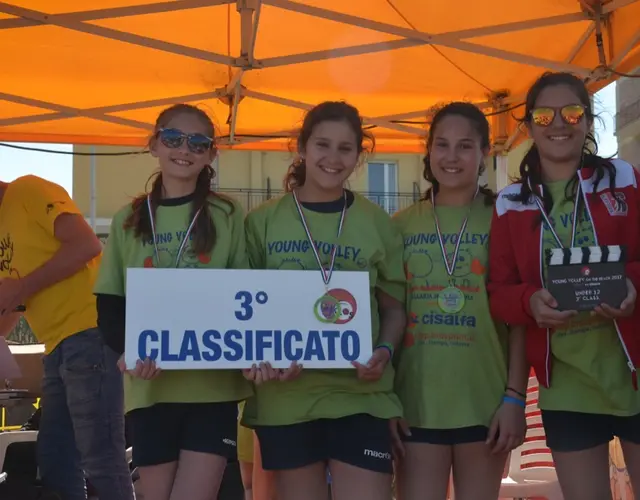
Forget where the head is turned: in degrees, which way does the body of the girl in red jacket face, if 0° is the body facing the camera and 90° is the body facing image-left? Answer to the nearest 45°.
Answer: approximately 0°

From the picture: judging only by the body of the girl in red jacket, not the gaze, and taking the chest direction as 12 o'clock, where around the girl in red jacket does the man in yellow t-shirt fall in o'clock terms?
The man in yellow t-shirt is roughly at 3 o'clock from the girl in red jacket.
